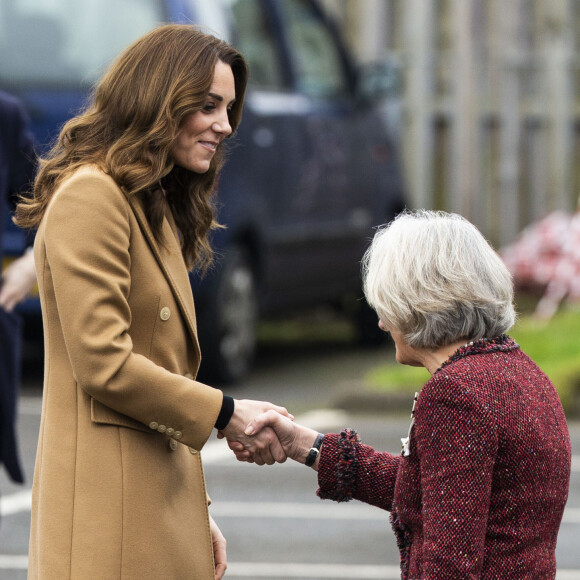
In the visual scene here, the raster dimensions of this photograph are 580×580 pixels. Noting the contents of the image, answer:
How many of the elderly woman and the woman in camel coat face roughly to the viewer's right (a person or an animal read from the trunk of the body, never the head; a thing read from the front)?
1

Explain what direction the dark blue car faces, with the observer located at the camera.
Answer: facing away from the viewer and to the right of the viewer

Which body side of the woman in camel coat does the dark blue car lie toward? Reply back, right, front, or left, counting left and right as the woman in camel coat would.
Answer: left

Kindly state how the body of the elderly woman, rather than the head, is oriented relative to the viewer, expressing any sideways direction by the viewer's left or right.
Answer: facing away from the viewer and to the left of the viewer

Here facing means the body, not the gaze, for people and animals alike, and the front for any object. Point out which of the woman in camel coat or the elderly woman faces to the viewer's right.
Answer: the woman in camel coat

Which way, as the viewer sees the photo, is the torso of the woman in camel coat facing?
to the viewer's right

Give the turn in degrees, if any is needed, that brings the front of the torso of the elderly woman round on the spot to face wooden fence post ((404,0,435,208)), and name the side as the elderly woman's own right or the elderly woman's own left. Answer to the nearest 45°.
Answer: approximately 45° to the elderly woman's own right

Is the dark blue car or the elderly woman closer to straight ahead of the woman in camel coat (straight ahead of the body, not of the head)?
the elderly woman

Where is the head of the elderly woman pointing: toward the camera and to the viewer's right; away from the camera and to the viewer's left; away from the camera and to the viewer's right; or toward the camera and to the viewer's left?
away from the camera and to the viewer's left

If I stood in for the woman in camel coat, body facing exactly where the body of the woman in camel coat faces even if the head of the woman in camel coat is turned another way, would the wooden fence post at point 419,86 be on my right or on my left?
on my left

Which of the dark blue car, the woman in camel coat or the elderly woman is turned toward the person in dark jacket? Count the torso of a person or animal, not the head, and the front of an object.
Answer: the elderly woman

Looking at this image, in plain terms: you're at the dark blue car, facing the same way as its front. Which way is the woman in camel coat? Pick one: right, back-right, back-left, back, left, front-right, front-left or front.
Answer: back-right

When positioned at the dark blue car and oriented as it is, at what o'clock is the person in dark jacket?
The person in dark jacket is roughly at 5 o'clock from the dark blue car.

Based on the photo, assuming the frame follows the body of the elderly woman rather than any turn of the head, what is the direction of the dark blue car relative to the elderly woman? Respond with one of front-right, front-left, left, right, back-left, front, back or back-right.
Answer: front-right

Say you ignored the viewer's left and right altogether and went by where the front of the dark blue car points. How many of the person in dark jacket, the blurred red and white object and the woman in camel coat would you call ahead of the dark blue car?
1
